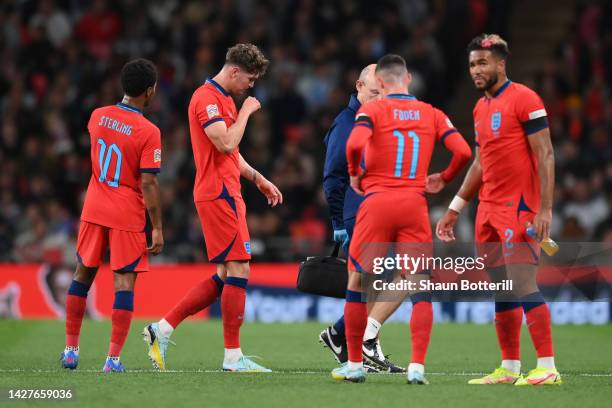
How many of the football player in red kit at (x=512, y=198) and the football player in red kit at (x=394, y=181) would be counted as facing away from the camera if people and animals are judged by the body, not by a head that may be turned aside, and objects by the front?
1

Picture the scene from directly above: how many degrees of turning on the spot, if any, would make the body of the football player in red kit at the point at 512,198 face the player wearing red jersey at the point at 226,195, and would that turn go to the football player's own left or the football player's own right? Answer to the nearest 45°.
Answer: approximately 45° to the football player's own right

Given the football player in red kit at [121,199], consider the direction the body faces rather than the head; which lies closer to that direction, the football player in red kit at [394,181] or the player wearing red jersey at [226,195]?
the player wearing red jersey

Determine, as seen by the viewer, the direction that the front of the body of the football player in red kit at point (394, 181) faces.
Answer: away from the camera

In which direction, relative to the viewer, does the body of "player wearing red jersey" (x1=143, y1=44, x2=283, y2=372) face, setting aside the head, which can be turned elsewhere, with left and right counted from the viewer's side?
facing to the right of the viewer

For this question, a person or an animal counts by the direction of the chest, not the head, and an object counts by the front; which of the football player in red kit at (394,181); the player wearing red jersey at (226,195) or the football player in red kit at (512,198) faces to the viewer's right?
the player wearing red jersey

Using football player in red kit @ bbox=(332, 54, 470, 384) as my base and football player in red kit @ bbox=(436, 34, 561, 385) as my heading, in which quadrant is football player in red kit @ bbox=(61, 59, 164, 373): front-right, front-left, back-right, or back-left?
back-left

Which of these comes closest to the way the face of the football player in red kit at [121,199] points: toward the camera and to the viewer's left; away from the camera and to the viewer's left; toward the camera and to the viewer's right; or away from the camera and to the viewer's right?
away from the camera and to the viewer's right

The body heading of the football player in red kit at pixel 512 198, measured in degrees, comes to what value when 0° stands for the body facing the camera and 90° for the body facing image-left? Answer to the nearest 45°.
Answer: approximately 45°
